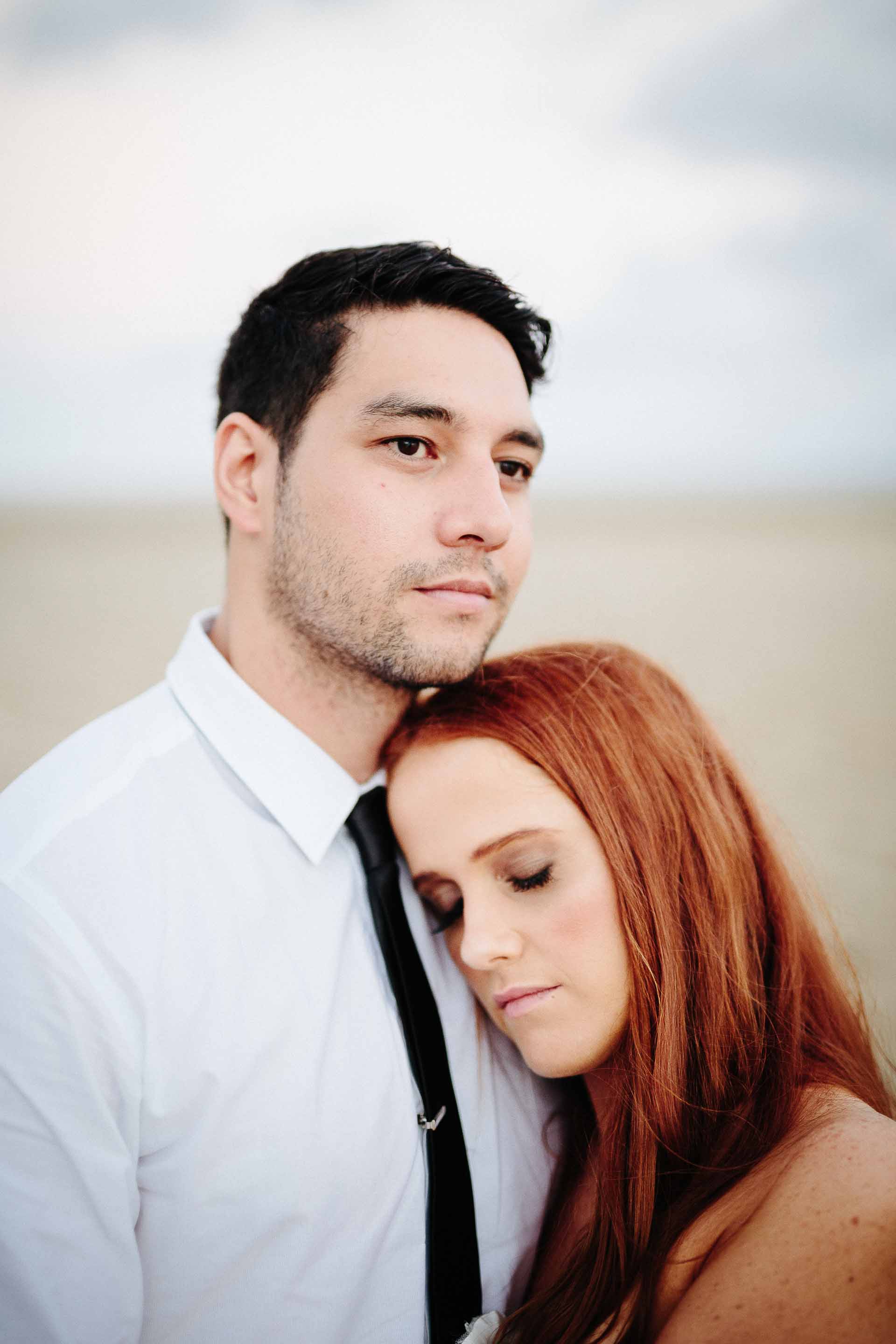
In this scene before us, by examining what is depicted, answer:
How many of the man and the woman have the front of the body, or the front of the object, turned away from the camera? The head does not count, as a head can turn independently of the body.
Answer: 0

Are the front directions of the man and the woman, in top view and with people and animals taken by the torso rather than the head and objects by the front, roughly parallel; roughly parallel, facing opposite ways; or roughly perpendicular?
roughly perpendicular

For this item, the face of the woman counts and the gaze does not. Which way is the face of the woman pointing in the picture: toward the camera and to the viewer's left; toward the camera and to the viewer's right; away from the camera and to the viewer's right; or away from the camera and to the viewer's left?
toward the camera and to the viewer's left

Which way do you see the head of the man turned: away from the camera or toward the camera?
toward the camera
